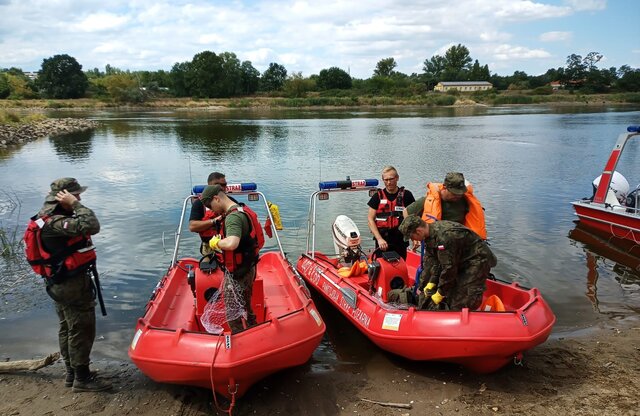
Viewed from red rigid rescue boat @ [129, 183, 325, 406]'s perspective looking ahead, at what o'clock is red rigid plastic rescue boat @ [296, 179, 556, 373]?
red rigid plastic rescue boat @ [296, 179, 556, 373] is roughly at 9 o'clock from red rigid rescue boat @ [129, 183, 325, 406].

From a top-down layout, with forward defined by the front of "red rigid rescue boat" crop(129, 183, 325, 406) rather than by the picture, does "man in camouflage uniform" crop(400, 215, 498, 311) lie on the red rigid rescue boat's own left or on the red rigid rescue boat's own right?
on the red rigid rescue boat's own left

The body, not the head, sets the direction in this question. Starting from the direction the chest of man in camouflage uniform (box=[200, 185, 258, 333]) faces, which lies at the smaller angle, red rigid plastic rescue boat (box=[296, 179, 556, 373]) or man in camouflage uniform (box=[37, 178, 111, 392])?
the man in camouflage uniform

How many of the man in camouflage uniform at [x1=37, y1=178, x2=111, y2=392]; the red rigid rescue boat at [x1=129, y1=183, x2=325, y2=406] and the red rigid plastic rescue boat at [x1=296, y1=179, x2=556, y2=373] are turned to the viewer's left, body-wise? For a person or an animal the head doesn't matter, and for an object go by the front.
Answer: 0

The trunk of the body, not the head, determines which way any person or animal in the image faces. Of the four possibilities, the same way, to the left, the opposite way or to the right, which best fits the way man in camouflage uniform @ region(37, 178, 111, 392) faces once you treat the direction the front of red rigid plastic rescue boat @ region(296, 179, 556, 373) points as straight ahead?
to the left

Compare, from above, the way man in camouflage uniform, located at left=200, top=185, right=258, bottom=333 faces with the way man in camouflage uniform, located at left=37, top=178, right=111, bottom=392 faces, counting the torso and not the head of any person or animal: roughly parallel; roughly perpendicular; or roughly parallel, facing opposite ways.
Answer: roughly parallel, facing opposite ways

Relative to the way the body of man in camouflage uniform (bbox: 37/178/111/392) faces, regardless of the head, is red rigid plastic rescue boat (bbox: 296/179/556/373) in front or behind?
in front

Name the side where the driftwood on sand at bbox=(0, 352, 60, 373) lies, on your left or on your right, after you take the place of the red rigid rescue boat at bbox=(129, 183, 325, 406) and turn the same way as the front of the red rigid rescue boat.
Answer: on your right

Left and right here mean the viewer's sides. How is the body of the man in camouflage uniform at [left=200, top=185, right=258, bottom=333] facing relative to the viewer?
facing to the left of the viewer

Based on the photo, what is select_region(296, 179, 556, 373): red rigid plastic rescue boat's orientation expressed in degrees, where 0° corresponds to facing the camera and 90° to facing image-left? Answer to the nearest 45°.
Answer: approximately 315°

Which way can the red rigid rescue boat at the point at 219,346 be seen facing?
toward the camera

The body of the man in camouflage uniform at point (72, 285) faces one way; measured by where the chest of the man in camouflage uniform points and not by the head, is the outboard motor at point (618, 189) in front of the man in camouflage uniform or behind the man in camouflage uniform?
in front

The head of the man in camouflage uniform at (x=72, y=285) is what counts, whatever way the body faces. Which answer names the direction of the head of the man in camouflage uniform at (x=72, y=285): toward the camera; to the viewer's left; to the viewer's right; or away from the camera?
to the viewer's right

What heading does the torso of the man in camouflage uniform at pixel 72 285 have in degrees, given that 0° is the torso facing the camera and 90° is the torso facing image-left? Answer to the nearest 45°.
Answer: approximately 270°

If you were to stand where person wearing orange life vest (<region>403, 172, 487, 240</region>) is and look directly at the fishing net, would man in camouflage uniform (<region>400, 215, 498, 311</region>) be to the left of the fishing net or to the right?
left

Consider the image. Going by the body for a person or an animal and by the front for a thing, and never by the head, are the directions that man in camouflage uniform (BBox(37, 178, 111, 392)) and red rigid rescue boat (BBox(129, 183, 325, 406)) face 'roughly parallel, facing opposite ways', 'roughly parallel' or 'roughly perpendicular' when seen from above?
roughly perpendicular
